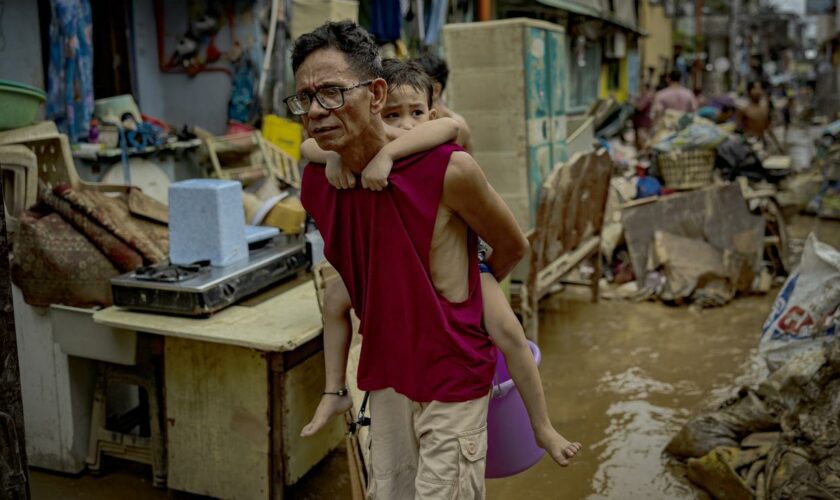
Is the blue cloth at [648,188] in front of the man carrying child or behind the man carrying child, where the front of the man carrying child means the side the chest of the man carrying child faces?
behind

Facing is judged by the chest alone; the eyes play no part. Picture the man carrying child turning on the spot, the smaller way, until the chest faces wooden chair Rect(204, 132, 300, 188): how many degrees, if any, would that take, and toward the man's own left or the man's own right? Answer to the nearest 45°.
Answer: approximately 135° to the man's own right

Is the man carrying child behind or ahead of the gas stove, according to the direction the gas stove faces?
ahead

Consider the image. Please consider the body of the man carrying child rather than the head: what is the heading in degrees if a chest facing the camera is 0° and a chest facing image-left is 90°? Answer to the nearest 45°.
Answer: approximately 45°

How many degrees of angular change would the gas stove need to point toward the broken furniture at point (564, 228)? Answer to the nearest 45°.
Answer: approximately 90° to its left

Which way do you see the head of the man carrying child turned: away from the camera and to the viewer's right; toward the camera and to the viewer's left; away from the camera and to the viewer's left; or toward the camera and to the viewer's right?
toward the camera and to the viewer's left

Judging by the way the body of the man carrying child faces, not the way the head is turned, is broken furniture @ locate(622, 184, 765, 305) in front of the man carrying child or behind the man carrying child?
behind

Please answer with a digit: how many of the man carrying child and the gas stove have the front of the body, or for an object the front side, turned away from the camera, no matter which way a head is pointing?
0

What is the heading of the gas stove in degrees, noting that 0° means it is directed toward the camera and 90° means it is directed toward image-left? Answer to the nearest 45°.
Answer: approximately 315°
